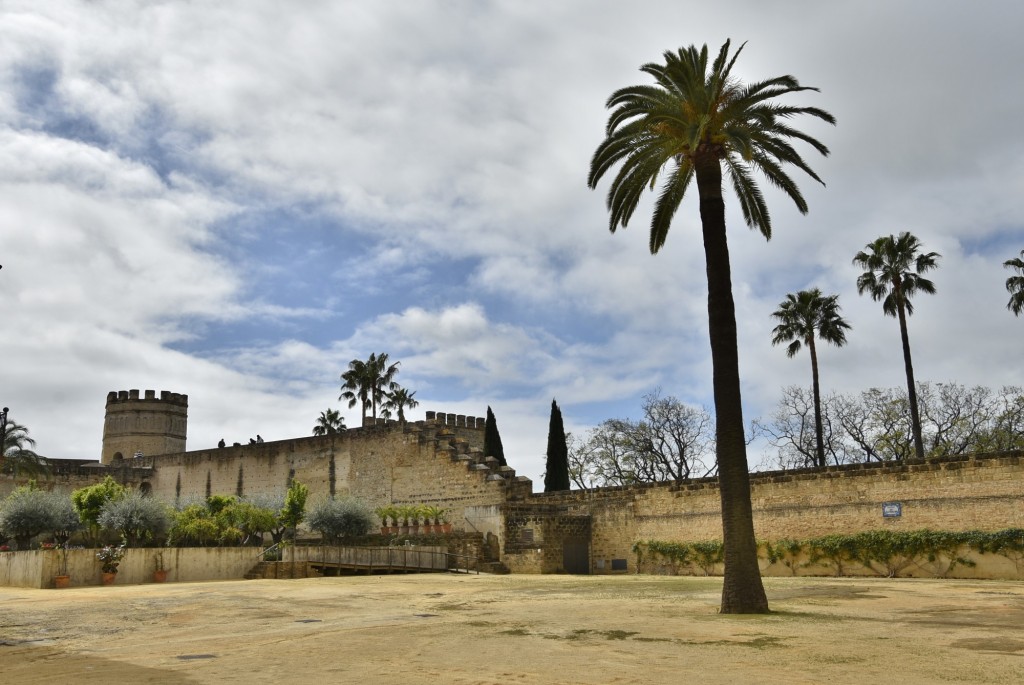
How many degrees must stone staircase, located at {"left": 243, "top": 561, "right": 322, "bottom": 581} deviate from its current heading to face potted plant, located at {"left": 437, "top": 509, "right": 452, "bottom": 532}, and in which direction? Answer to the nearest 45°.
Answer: approximately 135° to its right

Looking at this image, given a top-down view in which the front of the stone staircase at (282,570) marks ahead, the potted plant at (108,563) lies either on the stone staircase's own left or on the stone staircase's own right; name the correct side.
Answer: on the stone staircase's own right

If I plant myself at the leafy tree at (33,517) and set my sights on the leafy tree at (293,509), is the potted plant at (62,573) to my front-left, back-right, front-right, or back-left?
front-right

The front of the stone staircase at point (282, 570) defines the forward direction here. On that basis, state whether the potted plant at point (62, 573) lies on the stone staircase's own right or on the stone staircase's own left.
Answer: on the stone staircase's own right

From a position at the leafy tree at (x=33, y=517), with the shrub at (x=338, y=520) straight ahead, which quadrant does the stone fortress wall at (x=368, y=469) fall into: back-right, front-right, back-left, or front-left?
front-left

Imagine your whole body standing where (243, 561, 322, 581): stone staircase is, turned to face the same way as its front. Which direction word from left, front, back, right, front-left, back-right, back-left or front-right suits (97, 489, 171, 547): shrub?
back-right

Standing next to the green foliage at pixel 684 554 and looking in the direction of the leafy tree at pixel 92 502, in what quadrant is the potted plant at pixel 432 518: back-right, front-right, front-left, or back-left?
front-right

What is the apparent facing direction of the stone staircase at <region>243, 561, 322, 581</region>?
to the viewer's left

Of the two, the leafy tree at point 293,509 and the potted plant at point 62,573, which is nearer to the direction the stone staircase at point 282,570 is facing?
the potted plant
